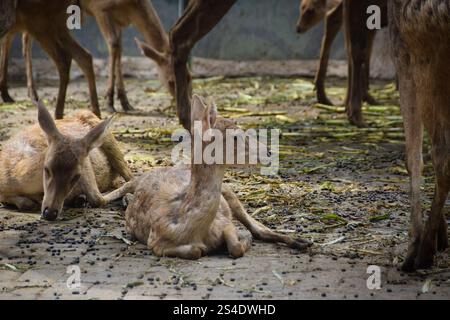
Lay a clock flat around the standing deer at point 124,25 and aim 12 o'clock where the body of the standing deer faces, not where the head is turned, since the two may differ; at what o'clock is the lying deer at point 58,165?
The lying deer is roughly at 3 o'clock from the standing deer.

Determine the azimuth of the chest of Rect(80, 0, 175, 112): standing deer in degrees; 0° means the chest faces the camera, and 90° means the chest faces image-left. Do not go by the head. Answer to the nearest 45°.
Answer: approximately 270°

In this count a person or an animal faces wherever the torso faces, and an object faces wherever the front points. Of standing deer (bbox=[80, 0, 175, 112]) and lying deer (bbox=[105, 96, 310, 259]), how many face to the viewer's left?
0

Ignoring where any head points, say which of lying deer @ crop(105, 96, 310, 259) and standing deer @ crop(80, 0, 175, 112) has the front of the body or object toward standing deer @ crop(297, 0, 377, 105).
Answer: standing deer @ crop(80, 0, 175, 112)

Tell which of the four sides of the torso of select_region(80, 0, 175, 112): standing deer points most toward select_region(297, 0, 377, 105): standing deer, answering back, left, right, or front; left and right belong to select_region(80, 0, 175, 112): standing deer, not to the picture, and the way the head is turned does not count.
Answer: front

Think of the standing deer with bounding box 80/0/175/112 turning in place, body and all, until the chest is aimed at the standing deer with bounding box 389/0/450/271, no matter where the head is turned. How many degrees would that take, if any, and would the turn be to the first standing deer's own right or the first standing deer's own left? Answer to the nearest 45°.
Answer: approximately 90° to the first standing deer's own right

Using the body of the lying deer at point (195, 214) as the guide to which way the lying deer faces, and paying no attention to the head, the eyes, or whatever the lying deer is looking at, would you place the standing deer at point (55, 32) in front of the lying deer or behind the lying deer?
behind

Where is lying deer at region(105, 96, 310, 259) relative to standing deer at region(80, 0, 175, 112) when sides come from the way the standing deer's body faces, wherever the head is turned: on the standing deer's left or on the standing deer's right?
on the standing deer's right
